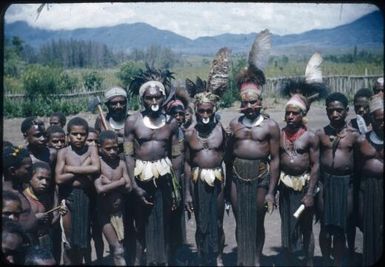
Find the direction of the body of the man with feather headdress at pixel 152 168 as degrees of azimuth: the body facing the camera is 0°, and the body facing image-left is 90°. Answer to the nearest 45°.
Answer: approximately 0°

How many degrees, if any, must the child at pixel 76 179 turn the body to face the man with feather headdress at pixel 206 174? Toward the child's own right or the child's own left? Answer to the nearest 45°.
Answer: approximately 90° to the child's own left

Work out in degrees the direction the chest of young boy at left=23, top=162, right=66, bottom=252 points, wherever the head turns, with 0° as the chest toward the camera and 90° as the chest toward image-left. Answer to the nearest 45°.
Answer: approximately 315°

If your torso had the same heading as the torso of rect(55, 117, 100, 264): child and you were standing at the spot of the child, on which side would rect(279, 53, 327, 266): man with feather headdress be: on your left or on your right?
on your left

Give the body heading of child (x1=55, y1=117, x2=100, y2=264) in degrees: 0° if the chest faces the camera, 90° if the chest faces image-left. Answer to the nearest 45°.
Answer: approximately 0°
